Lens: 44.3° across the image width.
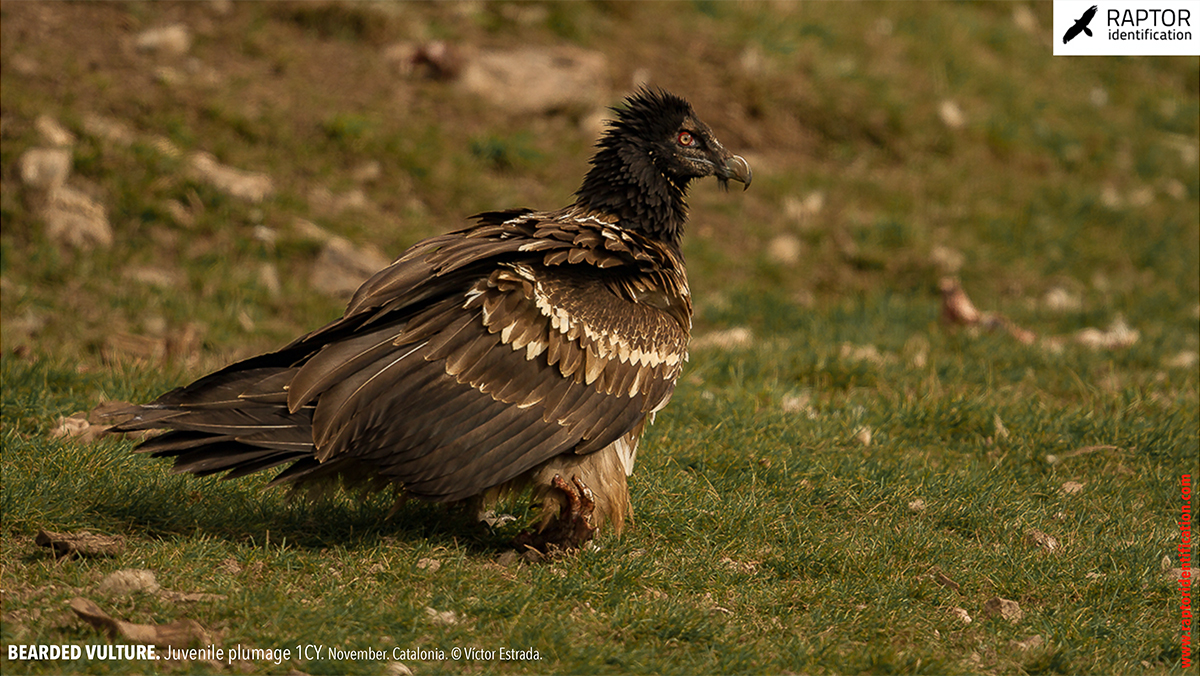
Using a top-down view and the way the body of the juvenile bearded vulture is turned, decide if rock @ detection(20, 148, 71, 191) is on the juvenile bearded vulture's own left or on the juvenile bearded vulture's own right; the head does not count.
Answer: on the juvenile bearded vulture's own left

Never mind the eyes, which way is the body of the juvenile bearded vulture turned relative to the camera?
to the viewer's right

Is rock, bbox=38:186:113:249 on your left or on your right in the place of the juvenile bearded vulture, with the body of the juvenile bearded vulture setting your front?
on your left

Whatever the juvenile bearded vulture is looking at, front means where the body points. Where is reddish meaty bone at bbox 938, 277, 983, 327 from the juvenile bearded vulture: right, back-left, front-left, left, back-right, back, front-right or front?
front-left

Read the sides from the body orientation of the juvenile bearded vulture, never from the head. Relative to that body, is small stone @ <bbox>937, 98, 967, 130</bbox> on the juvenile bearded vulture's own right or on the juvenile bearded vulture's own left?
on the juvenile bearded vulture's own left

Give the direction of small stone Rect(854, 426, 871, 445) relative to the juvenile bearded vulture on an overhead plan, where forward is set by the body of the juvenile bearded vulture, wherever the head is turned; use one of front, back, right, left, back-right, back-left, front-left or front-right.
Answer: front-left

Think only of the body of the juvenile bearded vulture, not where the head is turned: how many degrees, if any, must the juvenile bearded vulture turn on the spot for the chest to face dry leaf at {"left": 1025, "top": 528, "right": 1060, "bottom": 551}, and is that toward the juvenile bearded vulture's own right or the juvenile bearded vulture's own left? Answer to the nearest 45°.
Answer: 0° — it already faces it

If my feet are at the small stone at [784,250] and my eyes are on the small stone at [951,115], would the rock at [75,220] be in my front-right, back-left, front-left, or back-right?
back-left

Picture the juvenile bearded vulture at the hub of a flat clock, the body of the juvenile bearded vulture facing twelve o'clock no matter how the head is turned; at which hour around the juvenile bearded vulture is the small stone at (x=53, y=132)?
The small stone is roughly at 8 o'clock from the juvenile bearded vulture.

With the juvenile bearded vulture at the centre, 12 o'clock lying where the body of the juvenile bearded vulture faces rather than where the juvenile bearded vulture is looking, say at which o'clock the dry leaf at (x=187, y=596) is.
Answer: The dry leaf is roughly at 5 o'clock from the juvenile bearded vulture.

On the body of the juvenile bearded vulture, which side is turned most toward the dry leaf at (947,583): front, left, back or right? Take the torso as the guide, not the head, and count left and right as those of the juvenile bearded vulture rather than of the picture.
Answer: front

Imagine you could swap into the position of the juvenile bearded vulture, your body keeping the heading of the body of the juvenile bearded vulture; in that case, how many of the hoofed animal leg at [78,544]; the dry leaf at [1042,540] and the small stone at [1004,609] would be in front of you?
2

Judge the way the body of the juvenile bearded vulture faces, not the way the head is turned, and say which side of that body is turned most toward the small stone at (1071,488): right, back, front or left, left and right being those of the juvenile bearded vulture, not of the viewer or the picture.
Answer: front
